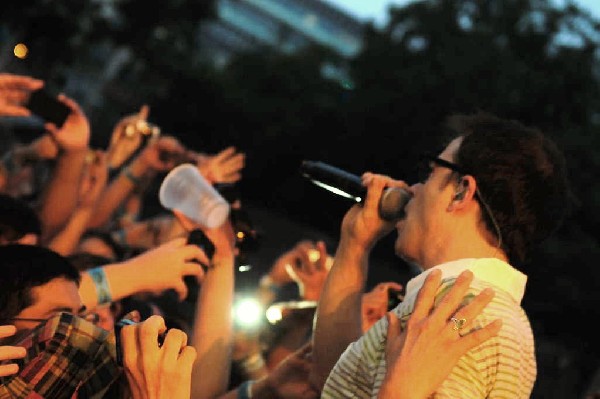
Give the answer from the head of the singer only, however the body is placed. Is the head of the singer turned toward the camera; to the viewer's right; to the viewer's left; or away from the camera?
to the viewer's left

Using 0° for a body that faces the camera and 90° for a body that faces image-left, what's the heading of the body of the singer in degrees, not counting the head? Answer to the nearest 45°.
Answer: approximately 135°

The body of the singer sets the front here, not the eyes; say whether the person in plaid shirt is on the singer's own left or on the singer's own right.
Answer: on the singer's own left
